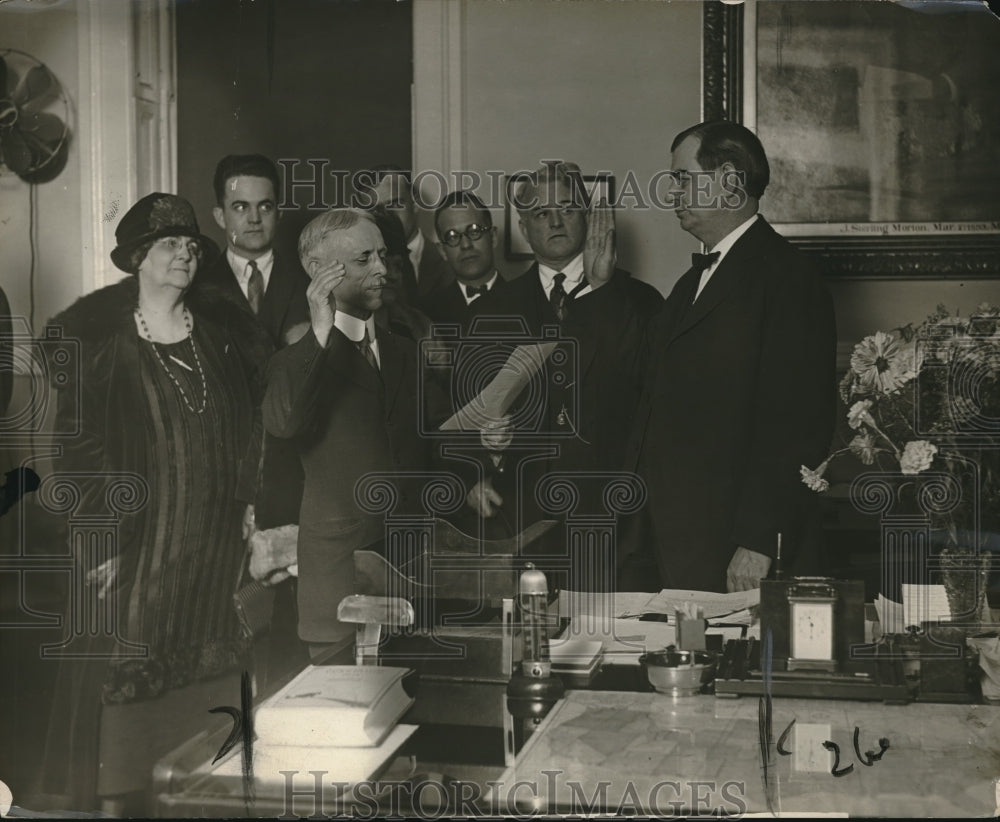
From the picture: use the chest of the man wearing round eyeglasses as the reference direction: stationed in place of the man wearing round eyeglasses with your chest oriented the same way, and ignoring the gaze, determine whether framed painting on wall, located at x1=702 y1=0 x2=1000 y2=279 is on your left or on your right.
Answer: on your left

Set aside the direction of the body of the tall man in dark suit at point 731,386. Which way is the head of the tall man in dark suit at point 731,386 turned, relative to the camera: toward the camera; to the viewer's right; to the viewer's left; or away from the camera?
to the viewer's left

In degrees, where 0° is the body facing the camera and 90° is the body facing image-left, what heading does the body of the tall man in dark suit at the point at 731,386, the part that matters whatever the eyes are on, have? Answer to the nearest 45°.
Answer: approximately 90°

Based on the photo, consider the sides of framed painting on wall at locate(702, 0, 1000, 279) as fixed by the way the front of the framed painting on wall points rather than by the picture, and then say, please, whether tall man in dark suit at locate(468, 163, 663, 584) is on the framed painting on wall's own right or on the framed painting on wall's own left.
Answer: on the framed painting on wall's own right

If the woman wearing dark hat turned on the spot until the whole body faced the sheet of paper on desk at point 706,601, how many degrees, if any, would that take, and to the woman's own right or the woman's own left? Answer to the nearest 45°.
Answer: approximately 45° to the woman's own left

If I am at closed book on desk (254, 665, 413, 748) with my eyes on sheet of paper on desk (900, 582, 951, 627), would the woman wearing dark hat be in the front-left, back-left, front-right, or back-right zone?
back-left

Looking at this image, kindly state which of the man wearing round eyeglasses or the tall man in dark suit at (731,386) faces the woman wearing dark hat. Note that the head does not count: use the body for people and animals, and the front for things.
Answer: the tall man in dark suit

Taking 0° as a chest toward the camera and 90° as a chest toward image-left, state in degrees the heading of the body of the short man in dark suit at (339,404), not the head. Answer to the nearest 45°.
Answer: approximately 315°

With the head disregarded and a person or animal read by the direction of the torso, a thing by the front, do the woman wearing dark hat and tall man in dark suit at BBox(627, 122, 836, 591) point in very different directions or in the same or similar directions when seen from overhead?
very different directions

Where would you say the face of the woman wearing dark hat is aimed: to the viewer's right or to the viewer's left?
to the viewer's right

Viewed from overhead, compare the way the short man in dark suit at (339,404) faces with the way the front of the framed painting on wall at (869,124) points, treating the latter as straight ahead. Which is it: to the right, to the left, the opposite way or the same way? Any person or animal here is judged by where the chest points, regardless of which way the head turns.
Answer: to the left
